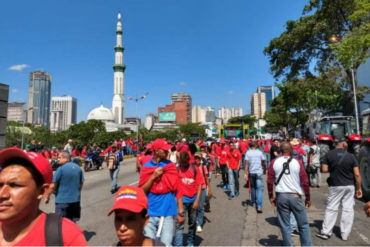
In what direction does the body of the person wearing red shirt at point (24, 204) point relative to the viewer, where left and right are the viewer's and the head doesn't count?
facing the viewer and to the left of the viewer

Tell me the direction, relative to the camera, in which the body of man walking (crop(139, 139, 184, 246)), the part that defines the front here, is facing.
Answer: toward the camera

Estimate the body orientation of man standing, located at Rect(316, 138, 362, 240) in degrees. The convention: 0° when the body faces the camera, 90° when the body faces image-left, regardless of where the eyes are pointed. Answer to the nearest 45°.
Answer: approximately 180°

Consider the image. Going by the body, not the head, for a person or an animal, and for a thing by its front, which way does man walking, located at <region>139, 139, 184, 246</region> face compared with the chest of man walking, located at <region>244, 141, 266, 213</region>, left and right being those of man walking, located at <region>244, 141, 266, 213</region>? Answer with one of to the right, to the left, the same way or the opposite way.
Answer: the opposite way

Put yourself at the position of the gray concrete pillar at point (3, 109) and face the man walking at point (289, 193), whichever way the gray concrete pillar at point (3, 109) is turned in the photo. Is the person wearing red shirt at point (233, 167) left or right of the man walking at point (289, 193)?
left

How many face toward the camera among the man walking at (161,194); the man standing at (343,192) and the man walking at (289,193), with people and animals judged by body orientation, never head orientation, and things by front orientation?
1

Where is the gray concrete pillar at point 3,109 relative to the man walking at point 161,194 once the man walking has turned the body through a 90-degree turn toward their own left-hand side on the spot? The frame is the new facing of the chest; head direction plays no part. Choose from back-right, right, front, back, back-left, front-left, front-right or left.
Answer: back-left

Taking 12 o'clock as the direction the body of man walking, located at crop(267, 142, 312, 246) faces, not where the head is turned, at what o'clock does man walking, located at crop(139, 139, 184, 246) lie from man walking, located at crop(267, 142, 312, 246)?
man walking, located at crop(139, 139, 184, 246) is roughly at 8 o'clock from man walking, located at crop(267, 142, 312, 246).

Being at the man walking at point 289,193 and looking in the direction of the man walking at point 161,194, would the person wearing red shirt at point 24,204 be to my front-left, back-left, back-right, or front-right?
front-left

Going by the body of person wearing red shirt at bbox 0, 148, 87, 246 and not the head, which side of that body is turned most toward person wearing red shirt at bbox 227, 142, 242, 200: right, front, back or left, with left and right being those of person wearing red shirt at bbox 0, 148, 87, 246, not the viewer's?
back

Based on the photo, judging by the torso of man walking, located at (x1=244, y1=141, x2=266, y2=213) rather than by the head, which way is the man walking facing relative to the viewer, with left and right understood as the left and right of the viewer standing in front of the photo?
facing away from the viewer
